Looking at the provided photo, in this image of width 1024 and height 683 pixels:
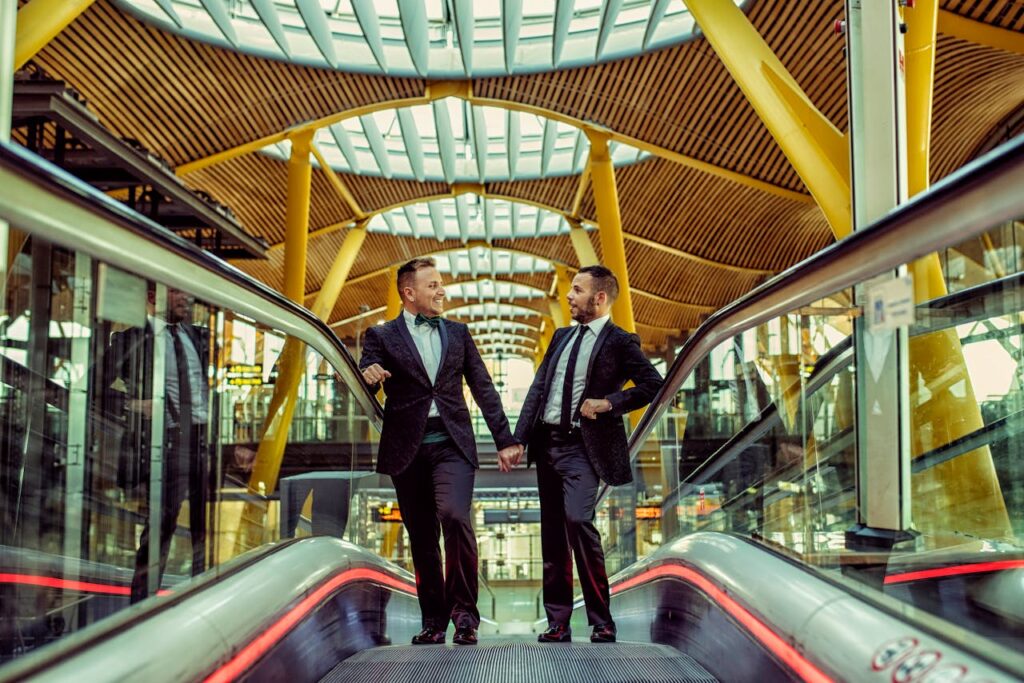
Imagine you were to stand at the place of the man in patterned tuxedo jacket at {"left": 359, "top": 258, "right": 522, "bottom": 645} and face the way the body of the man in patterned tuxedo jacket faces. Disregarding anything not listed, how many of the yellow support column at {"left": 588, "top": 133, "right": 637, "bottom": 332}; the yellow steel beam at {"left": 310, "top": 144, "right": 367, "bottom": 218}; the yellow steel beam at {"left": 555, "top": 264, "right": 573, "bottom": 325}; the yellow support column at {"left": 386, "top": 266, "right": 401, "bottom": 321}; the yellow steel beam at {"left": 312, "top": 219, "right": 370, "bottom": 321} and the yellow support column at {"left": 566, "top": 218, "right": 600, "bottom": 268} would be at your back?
6

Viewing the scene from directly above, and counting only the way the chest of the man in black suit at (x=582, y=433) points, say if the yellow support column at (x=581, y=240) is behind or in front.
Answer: behind

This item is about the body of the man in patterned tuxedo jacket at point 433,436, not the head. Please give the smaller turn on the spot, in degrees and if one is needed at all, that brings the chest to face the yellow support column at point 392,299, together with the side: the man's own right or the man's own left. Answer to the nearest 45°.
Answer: approximately 180°

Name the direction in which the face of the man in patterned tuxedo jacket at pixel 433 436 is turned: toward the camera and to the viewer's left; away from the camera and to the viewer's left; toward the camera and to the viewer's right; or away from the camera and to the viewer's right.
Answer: toward the camera and to the viewer's right

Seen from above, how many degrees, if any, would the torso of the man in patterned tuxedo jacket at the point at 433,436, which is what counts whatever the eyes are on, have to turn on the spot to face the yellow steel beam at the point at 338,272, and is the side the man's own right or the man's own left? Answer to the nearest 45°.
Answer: approximately 180°

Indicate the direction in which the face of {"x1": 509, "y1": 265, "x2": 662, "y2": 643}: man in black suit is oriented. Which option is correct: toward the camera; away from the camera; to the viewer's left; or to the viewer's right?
to the viewer's left

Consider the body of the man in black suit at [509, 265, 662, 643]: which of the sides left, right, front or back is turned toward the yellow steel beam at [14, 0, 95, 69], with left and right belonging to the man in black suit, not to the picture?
right

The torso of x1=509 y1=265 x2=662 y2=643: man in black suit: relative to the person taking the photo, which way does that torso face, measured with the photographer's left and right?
facing the viewer and to the left of the viewer

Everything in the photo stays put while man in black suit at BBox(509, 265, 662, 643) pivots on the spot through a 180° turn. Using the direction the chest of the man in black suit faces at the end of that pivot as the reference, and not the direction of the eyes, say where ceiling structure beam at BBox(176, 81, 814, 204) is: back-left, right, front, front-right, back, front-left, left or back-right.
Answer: front-left

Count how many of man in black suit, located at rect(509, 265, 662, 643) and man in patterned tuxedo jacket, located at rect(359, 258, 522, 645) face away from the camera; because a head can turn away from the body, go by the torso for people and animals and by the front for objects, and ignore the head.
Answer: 0

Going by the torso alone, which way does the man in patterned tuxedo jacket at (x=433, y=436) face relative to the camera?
toward the camera

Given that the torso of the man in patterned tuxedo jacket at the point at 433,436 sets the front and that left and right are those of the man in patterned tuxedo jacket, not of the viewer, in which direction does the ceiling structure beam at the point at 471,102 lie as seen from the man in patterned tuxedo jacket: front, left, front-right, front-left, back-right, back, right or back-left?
back
